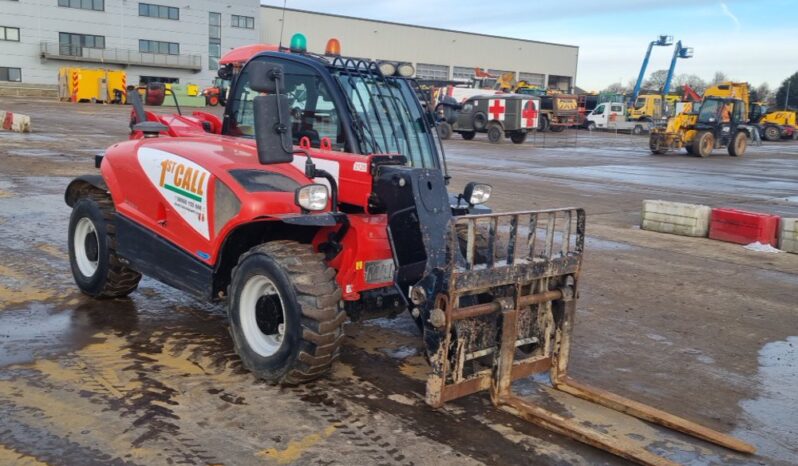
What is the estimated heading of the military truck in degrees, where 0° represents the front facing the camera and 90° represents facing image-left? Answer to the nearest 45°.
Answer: approximately 135°

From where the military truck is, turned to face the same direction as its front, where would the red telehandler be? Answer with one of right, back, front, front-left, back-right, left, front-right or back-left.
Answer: back-left

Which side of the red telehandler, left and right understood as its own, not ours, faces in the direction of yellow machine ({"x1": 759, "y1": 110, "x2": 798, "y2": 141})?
left

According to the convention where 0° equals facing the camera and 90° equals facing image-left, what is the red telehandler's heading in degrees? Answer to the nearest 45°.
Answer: approximately 315°

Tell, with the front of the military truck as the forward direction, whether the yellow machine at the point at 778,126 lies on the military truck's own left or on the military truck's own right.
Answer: on the military truck's own right

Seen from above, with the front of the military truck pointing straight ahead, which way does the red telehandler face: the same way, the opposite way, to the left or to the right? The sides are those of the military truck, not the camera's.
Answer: the opposite way

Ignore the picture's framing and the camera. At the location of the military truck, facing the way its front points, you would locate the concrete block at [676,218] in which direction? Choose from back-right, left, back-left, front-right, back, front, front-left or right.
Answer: back-left

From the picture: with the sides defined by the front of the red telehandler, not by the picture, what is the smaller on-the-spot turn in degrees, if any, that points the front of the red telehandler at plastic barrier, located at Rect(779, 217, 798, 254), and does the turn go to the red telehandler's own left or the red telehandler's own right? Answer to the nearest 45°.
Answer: approximately 90° to the red telehandler's own left
